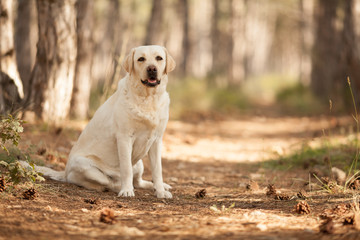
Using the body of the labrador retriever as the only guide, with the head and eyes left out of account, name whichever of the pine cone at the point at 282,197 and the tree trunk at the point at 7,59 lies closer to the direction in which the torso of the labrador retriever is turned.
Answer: the pine cone

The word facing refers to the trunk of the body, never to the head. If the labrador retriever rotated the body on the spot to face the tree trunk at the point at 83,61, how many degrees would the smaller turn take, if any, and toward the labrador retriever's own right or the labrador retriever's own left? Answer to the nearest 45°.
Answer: approximately 135° to the labrador retriever's own left

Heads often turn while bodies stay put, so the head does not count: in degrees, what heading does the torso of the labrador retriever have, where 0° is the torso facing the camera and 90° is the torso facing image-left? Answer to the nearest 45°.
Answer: approximately 315°

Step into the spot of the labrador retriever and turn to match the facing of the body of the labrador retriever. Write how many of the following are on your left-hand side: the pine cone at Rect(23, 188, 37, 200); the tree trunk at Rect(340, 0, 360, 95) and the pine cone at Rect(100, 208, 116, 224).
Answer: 1

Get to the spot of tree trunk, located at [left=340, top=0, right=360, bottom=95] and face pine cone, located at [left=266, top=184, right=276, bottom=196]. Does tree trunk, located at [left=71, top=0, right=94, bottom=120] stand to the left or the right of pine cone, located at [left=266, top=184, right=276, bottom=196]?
right

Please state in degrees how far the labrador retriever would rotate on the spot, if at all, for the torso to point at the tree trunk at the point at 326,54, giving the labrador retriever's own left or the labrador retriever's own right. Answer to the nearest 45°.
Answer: approximately 90° to the labrador retriever's own left

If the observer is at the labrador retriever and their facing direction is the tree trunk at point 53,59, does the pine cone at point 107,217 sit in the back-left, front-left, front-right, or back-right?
back-left

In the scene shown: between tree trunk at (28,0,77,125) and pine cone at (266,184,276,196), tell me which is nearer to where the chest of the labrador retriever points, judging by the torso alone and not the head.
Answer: the pine cone

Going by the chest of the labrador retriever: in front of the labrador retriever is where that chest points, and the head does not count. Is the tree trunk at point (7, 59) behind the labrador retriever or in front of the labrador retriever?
behind

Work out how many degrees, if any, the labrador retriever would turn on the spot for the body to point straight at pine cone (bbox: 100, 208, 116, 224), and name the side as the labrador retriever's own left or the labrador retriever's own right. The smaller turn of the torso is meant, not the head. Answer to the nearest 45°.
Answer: approximately 45° to the labrador retriever's own right

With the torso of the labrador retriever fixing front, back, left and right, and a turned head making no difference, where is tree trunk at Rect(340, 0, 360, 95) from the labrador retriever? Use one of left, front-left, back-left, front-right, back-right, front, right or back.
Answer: left
